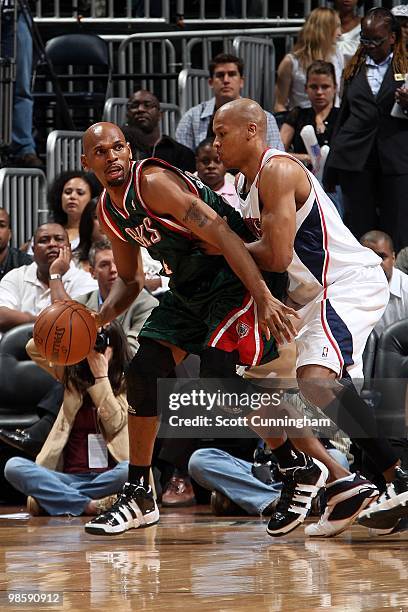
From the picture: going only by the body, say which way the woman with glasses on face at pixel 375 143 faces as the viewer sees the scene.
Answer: toward the camera

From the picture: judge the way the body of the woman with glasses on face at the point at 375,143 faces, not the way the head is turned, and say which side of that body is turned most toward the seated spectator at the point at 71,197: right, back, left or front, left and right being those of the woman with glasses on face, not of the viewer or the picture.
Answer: right

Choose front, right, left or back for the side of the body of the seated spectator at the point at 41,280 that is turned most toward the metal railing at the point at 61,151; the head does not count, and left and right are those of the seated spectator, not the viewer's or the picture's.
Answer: back

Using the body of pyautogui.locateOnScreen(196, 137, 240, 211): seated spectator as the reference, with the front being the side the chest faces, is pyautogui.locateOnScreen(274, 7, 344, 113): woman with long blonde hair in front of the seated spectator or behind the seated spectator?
behind

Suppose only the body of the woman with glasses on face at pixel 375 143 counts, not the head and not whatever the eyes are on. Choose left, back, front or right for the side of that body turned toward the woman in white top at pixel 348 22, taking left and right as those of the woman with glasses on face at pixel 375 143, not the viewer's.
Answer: back

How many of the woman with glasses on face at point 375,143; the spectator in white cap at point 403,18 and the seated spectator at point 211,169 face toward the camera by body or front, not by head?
3

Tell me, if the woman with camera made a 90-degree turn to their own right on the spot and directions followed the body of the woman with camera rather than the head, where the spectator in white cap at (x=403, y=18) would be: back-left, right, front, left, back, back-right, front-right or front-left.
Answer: back-right

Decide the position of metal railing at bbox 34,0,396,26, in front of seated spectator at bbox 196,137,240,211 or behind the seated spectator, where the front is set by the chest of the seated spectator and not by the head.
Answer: behind

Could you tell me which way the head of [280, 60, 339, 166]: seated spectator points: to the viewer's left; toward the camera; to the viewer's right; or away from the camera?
toward the camera

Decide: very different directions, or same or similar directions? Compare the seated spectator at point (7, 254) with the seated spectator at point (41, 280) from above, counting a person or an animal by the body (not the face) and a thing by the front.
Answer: same or similar directions

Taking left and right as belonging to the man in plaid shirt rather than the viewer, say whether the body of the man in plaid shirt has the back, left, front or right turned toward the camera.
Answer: front

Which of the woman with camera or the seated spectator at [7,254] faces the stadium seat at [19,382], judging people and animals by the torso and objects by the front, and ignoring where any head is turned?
the seated spectator

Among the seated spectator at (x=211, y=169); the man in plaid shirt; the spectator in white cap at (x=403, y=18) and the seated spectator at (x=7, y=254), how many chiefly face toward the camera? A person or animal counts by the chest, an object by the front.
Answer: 4

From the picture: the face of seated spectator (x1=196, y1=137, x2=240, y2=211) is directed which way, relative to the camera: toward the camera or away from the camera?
toward the camera

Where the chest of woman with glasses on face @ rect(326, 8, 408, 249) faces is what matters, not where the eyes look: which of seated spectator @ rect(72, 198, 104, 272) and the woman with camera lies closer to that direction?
the woman with camera

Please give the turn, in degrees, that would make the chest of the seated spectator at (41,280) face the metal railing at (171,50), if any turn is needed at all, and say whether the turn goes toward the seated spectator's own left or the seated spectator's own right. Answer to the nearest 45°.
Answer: approximately 180°
